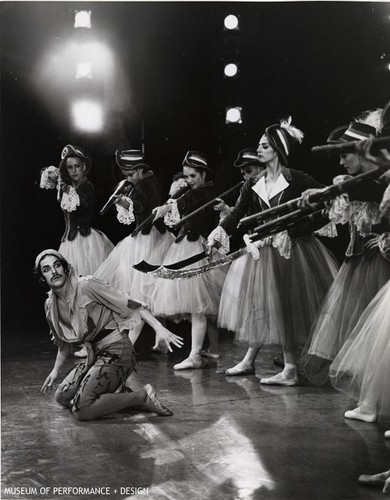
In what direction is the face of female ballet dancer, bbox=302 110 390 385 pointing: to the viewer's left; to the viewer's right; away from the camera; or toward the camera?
to the viewer's left

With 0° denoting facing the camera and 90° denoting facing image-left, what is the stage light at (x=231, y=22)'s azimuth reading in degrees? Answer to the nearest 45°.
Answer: approximately 0°

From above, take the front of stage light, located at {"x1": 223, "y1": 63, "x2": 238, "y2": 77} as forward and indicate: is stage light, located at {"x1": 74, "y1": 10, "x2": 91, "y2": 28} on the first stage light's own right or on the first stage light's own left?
on the first stage light's own right

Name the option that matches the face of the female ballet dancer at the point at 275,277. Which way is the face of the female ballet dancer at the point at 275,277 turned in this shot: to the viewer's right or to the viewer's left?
to the viewer's left

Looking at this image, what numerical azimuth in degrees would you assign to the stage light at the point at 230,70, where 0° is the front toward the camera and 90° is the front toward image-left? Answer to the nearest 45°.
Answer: approximately 0°
